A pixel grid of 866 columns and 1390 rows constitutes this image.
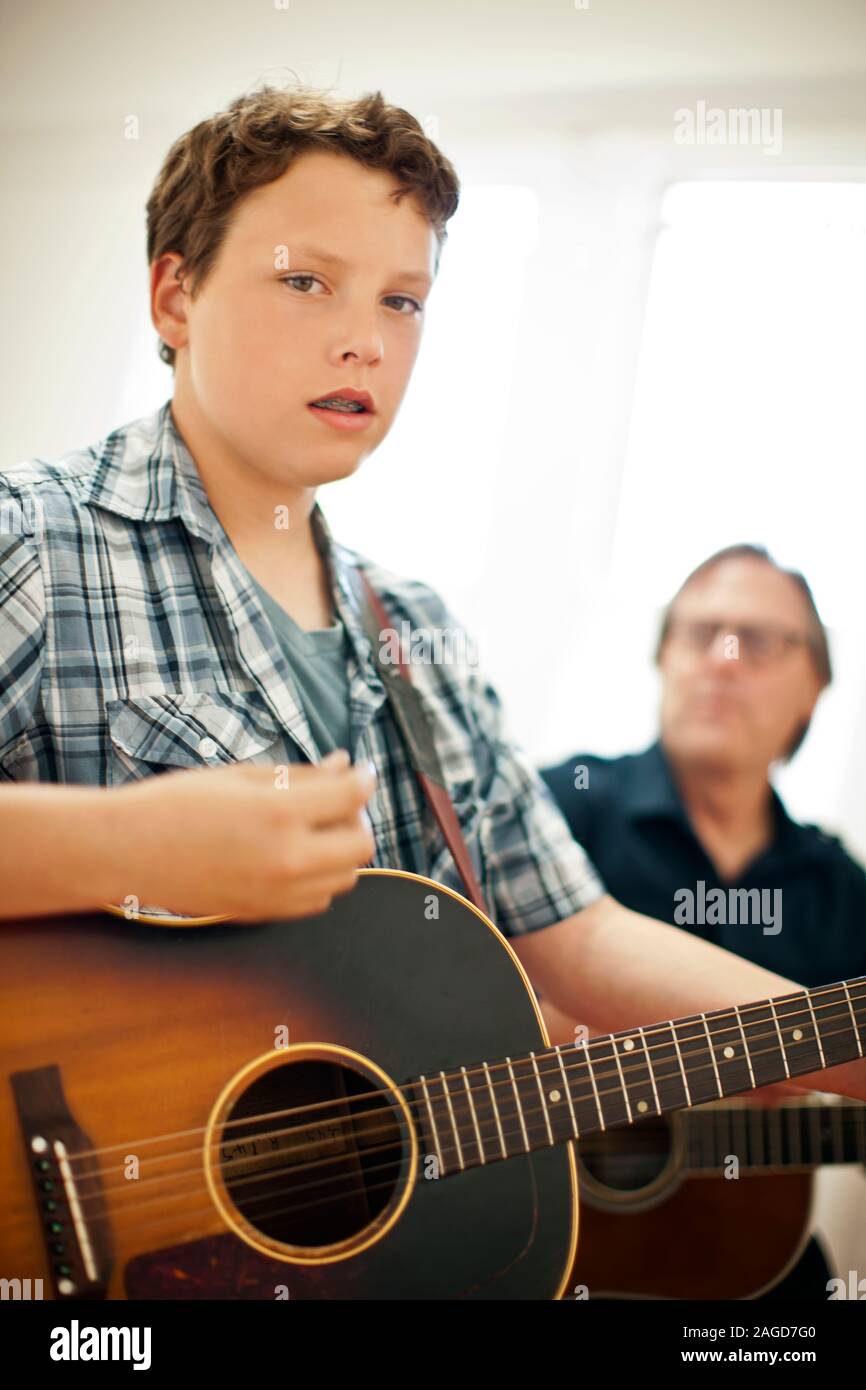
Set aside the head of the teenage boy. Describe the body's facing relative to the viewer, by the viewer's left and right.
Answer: facing the viewer and to the right of the viewer

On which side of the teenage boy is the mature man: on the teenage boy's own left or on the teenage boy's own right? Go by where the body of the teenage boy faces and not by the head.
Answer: on the teenage boy's own left

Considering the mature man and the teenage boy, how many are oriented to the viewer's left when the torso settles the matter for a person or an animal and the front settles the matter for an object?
0

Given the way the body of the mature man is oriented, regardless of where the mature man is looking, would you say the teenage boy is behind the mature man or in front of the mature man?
in front

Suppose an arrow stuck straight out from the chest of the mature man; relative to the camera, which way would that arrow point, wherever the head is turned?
toward the camera
